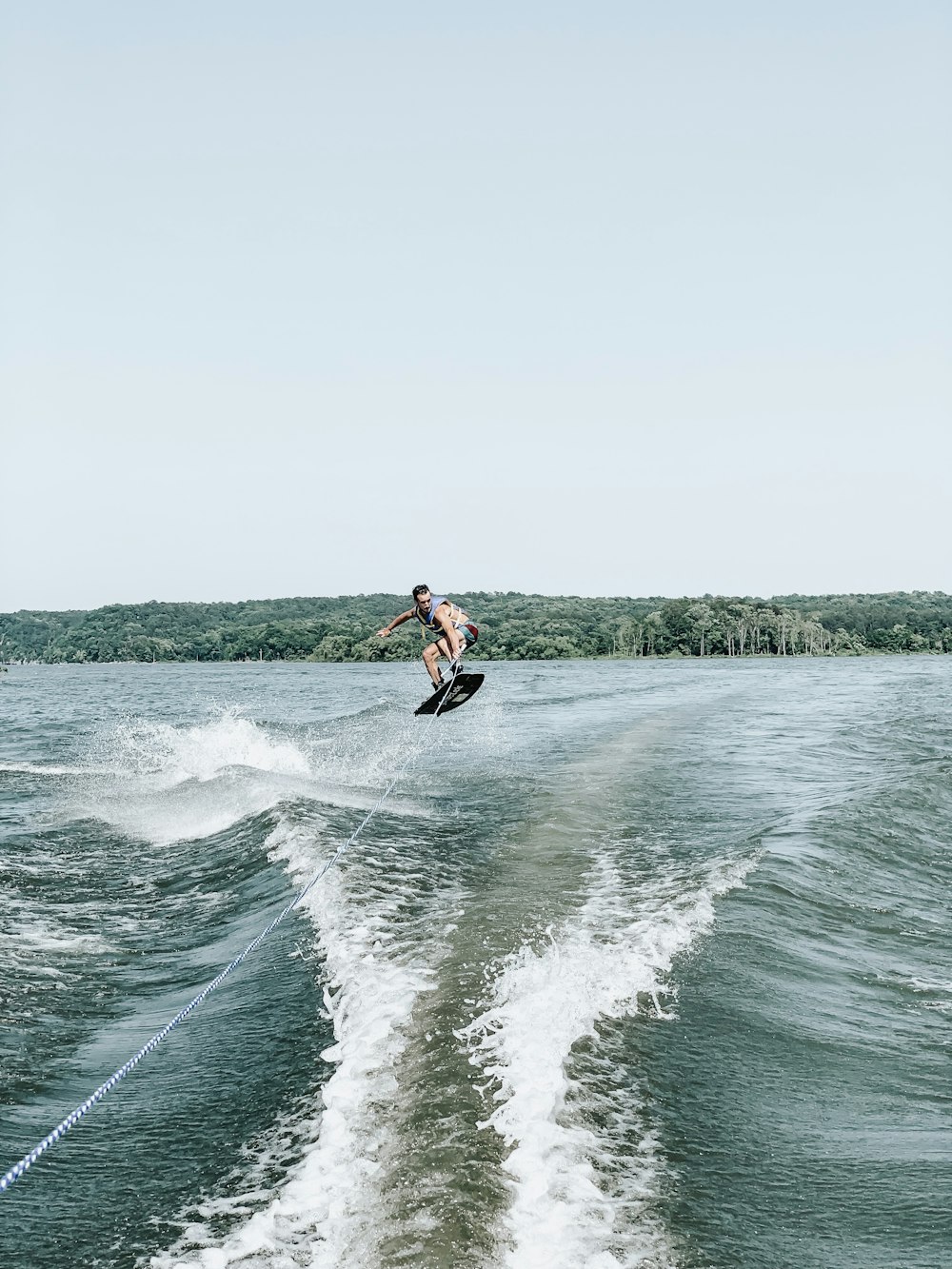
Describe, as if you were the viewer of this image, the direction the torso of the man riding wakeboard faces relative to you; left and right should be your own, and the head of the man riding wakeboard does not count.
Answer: facing the viewer and to the left of the viewer

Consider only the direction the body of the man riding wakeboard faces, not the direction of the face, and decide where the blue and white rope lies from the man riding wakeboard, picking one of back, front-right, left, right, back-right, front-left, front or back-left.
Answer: front-left
